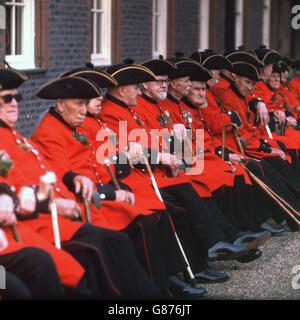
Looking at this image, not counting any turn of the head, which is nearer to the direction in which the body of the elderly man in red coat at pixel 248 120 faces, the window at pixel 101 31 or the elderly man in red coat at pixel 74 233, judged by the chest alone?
the elderly man in red coat

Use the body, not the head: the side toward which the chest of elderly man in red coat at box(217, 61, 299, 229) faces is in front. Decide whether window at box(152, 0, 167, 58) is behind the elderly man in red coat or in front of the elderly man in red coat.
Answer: behind
